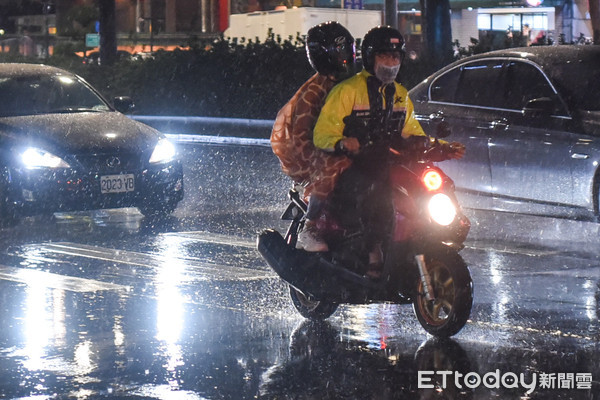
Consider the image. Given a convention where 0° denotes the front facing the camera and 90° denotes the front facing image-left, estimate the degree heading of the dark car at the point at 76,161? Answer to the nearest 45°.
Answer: approximately 315°

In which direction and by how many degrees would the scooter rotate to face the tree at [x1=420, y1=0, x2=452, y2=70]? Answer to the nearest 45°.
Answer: approximately 135° to its left

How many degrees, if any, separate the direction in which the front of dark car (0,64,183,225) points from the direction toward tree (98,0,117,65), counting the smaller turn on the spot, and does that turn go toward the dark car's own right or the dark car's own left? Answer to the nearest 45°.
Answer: approximately 135° to the dark car's own left

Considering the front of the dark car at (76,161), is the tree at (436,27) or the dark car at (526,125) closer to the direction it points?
the dark car

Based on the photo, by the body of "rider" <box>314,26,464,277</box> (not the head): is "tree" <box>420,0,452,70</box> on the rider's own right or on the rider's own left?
on the rider's own left

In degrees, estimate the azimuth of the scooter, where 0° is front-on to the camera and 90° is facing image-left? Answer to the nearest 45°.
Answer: approximately 315°

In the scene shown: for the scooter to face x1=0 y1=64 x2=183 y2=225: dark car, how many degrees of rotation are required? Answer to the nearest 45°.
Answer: approximately 180°

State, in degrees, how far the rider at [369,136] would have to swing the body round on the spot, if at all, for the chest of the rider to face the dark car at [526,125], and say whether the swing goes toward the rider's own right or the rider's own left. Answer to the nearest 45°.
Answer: approximately 135° to the rider's own left

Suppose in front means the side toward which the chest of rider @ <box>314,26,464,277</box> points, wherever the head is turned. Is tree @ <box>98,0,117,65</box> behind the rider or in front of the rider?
behind

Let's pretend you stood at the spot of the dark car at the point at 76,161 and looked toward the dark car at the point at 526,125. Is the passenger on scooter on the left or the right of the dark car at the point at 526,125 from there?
right
